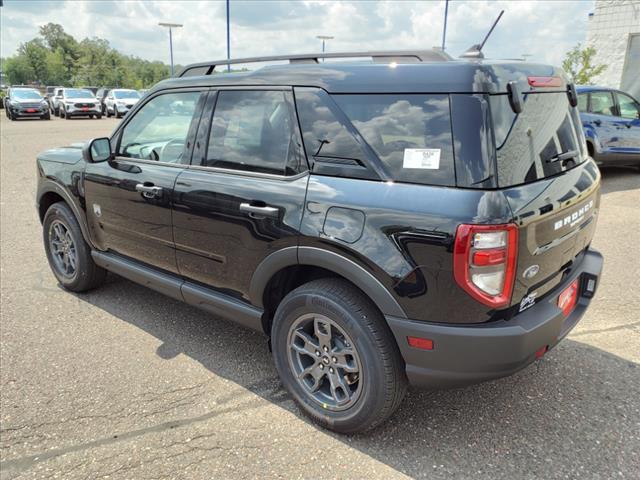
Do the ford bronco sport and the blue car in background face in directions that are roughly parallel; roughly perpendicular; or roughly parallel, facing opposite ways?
roughly parallel, facing opposite ways

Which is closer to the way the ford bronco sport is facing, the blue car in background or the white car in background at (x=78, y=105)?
the white car in background

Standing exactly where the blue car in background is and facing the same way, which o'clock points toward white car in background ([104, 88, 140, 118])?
The white car in background is roughly at 7 o'clock from the blue car in background.

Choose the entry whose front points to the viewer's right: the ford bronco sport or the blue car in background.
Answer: the blue car in background

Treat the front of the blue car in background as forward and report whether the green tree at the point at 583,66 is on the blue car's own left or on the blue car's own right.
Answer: on the blue car's own left

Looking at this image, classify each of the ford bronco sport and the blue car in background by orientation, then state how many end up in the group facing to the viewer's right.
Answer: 1

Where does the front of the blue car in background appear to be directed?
to the viewer's right

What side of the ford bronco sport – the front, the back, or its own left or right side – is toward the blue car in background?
right

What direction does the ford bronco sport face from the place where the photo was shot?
facing away from the viewer and to the left of the viewer

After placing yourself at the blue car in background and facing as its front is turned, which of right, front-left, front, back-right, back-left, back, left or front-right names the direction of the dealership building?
left

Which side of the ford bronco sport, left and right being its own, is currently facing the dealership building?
right

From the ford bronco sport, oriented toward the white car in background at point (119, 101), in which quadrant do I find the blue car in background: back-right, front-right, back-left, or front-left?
front-right

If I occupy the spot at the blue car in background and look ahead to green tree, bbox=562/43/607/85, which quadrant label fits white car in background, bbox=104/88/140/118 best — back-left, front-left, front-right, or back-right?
front-left

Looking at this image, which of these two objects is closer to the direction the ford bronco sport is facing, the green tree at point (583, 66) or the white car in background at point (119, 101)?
the white car in background
